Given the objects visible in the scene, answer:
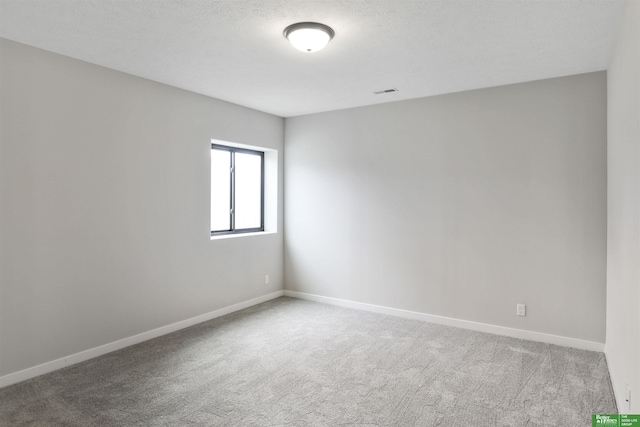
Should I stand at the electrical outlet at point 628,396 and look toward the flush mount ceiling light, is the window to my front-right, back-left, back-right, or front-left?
front-right

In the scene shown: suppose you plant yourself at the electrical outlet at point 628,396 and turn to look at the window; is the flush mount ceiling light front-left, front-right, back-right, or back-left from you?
front-left

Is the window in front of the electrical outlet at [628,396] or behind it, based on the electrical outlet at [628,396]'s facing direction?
in front

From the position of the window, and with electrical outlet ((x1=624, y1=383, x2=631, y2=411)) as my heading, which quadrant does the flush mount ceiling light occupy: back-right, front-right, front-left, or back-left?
front-right

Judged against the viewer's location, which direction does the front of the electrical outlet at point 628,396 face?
facing to the left of the viewer
